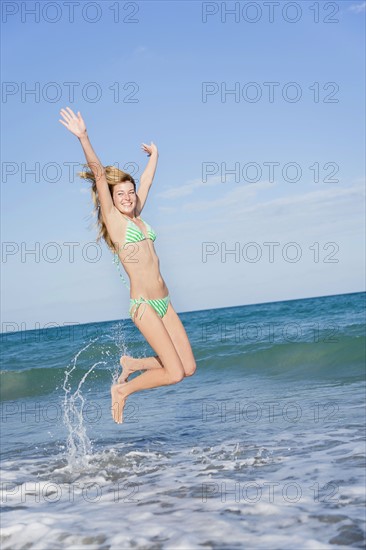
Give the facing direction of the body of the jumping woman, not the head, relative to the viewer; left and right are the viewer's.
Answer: facing the viewer and to the right of the viewer
